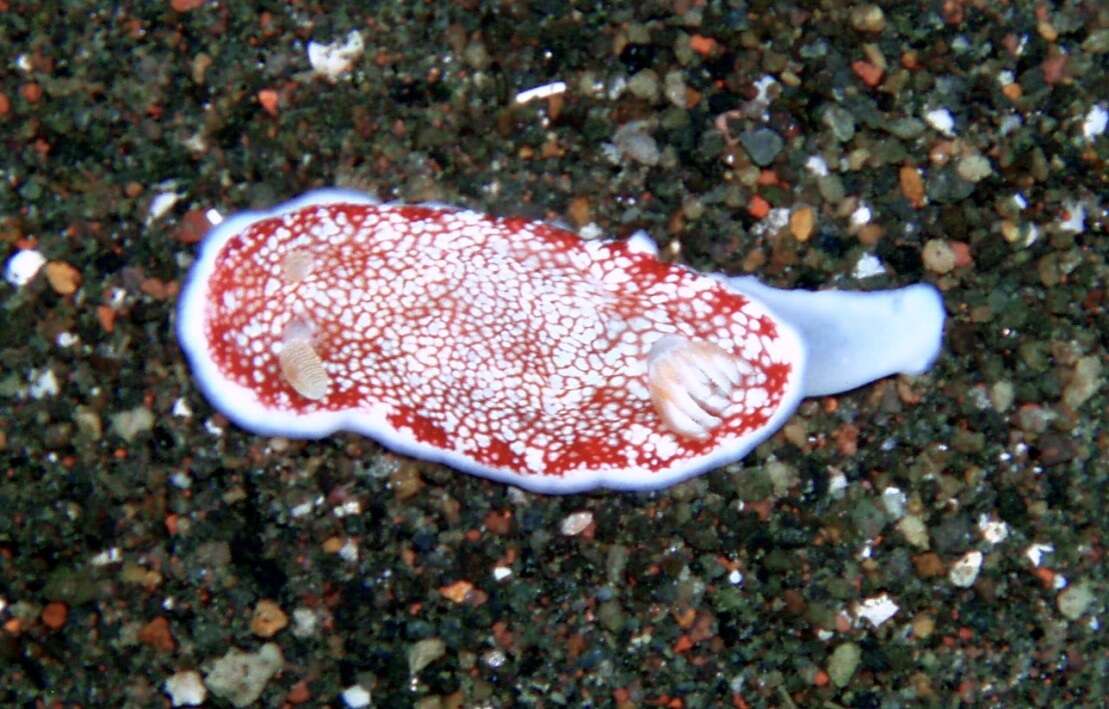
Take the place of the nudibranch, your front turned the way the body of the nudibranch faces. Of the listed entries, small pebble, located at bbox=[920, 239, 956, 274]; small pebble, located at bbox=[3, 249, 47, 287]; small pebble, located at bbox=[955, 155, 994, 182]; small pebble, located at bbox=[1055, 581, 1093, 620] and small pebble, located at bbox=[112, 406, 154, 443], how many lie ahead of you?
2

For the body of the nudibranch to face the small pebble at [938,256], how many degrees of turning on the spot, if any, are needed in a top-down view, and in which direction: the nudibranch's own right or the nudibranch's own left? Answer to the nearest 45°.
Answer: approximately 180°

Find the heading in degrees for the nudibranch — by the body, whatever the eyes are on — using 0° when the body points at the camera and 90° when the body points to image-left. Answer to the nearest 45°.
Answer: approximately 90°

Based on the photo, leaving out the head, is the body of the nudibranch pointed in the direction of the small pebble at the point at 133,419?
yes

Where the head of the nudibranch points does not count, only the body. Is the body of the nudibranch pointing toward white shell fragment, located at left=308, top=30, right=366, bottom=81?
no

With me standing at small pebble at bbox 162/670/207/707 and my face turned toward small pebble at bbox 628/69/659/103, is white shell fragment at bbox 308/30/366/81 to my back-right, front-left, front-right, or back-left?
front-left

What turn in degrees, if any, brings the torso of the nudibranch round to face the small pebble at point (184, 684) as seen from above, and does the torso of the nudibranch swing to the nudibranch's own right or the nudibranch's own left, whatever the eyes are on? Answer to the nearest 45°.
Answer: approximately 45° to the nudibranch's own left

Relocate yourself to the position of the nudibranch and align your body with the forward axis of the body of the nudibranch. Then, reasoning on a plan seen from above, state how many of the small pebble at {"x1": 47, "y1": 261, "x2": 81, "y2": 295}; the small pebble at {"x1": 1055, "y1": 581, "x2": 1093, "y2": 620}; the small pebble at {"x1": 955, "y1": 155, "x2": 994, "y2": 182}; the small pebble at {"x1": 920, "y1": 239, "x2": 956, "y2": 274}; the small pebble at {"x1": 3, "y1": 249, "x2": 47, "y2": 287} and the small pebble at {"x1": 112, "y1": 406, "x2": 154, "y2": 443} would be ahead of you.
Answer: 3

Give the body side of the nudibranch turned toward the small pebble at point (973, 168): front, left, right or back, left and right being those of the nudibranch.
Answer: back

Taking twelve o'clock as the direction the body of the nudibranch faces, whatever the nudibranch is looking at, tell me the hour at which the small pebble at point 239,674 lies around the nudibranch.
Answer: The small pebble is roughly at 11 o'clock from the nudibranch.

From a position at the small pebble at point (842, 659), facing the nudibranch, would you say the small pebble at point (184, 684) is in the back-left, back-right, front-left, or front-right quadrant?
front-left

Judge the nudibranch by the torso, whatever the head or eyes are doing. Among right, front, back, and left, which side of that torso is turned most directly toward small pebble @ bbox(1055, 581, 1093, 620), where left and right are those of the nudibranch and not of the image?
back

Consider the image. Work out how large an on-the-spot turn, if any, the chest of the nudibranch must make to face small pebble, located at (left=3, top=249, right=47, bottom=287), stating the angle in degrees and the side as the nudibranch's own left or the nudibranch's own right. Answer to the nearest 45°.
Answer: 0° — it already faces it

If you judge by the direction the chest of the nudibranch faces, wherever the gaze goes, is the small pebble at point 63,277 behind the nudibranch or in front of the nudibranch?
in front

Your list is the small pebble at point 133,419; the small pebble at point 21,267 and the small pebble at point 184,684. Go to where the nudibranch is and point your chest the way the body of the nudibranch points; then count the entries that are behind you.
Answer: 0
